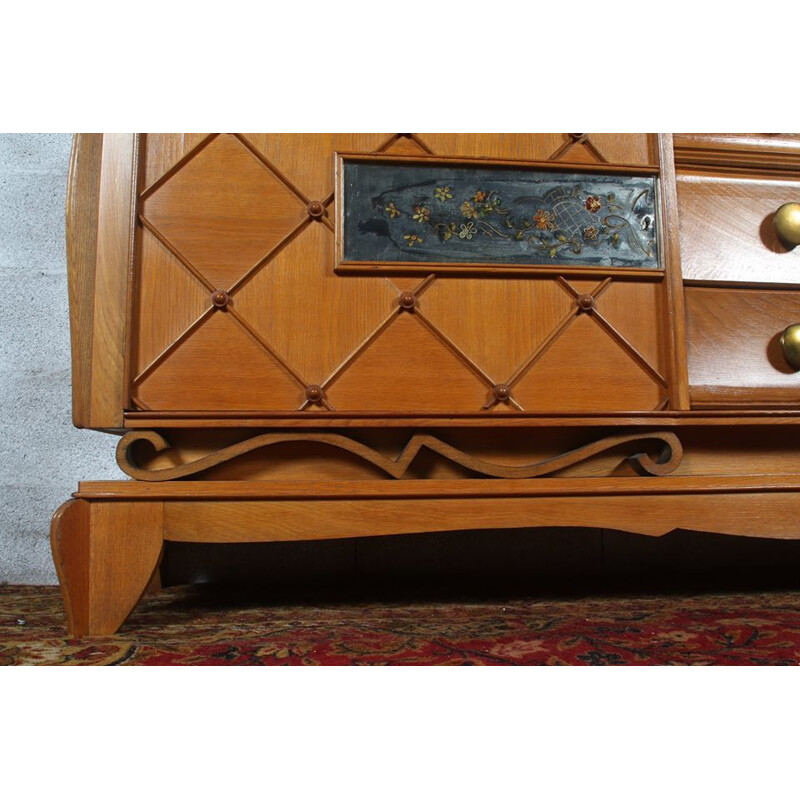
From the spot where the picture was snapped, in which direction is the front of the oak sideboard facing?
facing the viewer
